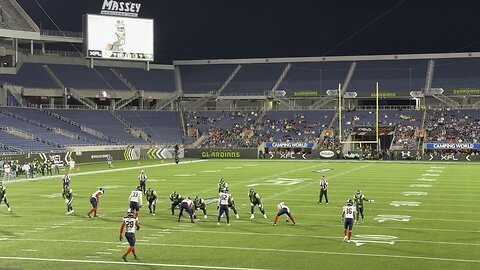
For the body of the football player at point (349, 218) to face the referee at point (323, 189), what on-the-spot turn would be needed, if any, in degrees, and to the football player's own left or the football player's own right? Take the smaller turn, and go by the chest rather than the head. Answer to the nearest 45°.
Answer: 0° — they already face them
